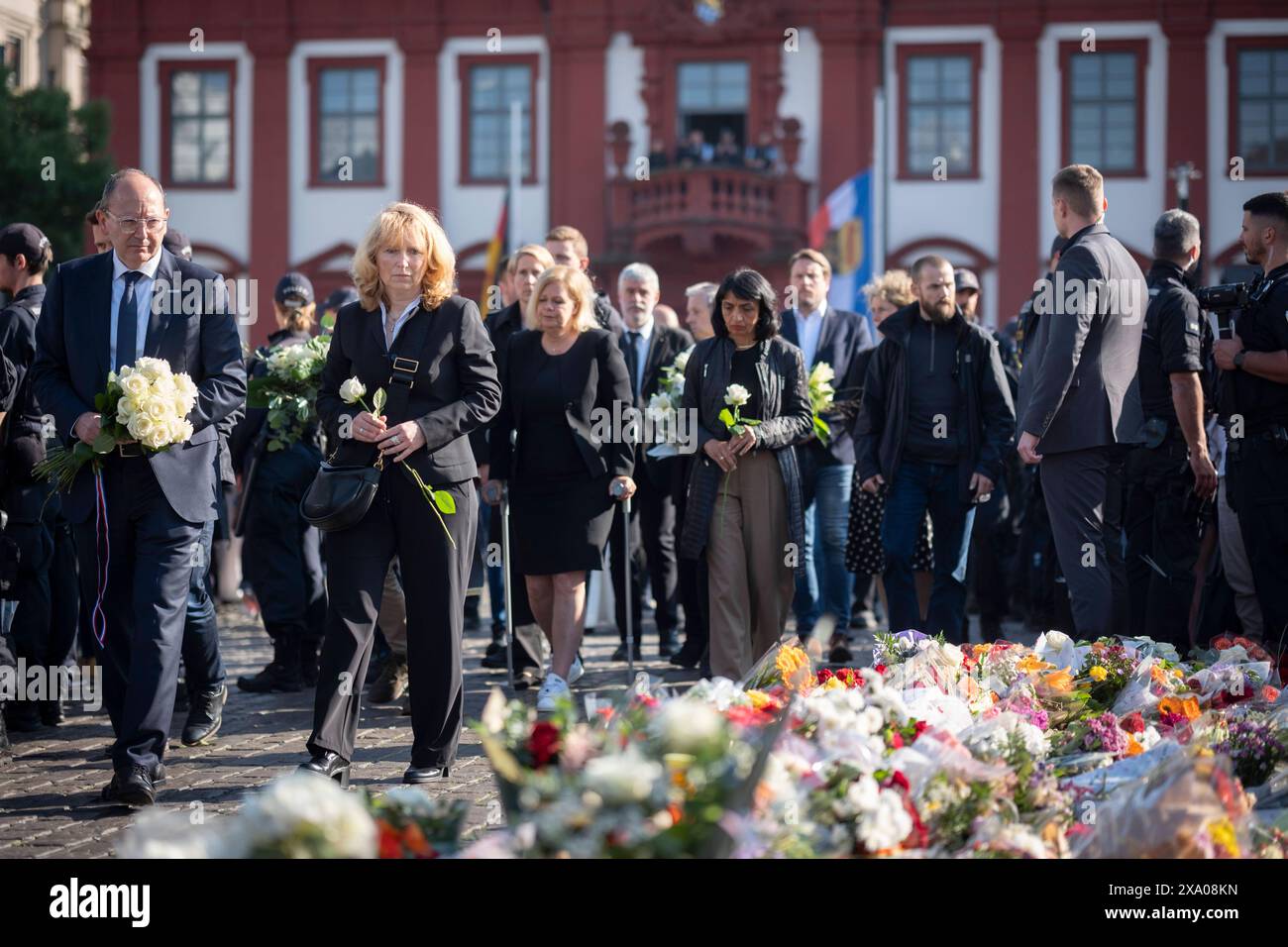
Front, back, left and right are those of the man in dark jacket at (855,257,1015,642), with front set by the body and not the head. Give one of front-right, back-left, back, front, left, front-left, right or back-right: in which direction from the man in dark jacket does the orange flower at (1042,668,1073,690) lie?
front

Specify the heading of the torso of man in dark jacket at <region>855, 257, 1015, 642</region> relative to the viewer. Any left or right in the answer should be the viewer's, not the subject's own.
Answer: facing the viewer

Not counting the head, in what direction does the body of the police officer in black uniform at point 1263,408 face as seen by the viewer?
to the viewer's left

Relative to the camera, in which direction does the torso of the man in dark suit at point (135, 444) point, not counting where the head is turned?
toward the camera

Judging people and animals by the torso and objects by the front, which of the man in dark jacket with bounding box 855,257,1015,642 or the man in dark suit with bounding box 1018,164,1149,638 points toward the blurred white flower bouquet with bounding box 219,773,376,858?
the man in dark jacket
